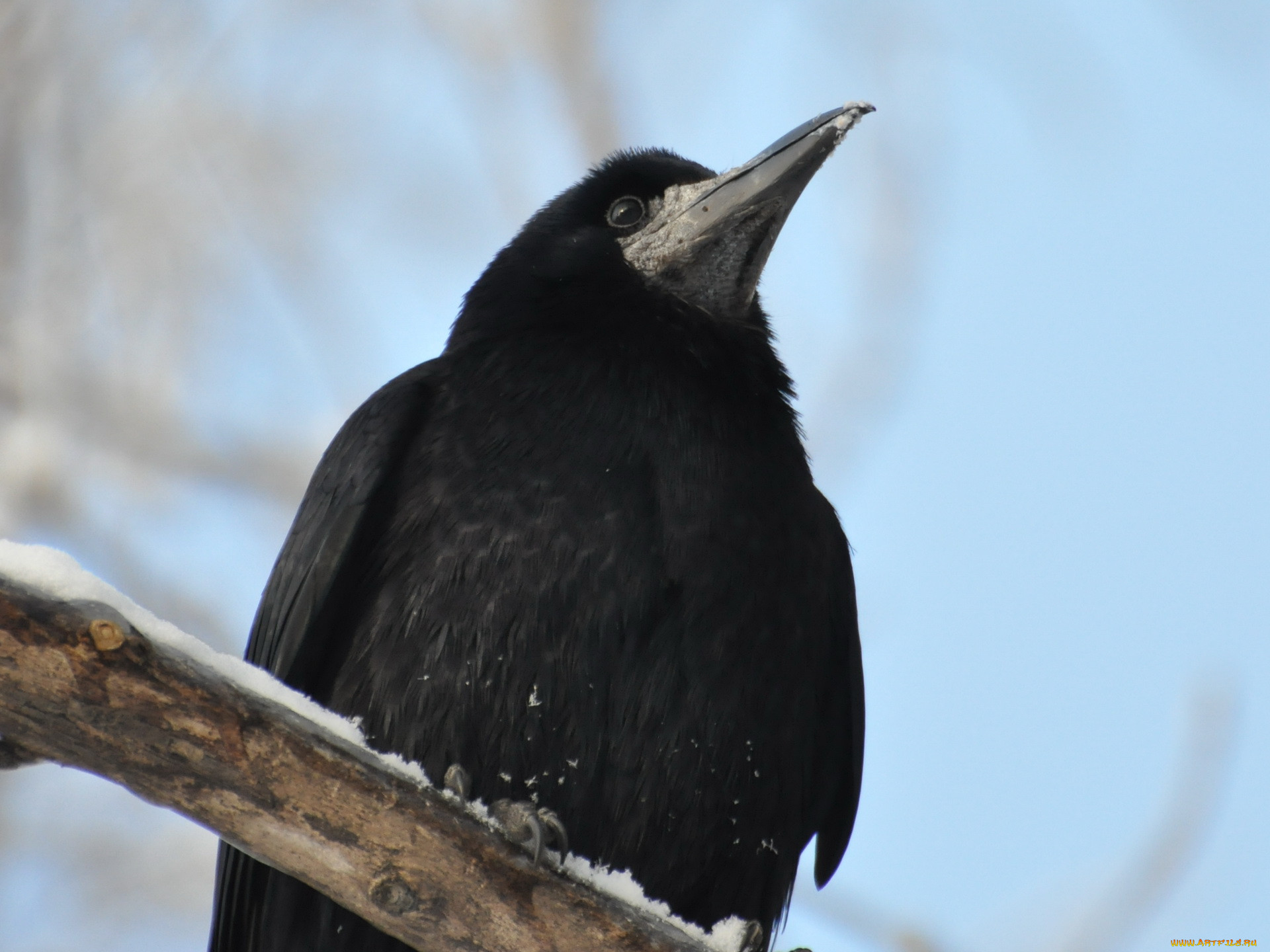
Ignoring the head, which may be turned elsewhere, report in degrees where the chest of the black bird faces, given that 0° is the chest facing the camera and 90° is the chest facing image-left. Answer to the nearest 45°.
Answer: approximately 315°
